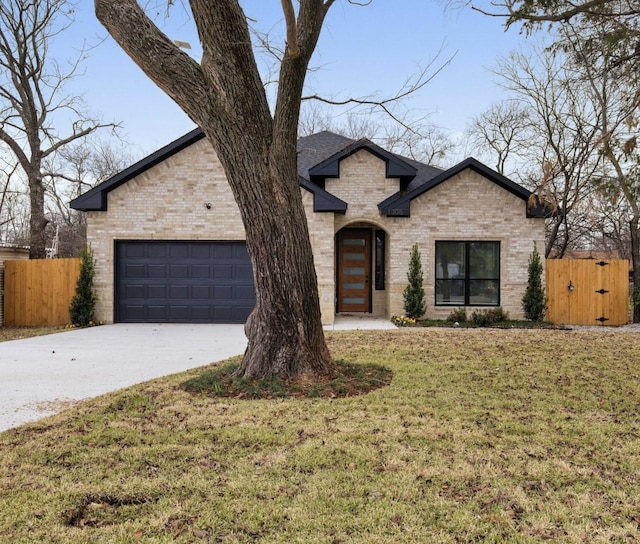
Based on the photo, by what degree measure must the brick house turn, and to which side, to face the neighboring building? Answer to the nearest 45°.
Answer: approximately 90° to its right

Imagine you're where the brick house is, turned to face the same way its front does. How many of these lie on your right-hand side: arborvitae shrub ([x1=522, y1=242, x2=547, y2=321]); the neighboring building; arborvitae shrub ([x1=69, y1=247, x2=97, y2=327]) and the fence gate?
2

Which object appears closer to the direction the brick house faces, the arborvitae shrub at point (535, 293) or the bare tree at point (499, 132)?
the arborvitae shrub

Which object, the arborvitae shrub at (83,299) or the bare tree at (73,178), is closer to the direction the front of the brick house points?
the arborvitae shrub

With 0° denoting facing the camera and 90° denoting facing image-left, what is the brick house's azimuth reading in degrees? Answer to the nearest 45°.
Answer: approximately 0°

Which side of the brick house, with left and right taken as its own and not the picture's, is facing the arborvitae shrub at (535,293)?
left

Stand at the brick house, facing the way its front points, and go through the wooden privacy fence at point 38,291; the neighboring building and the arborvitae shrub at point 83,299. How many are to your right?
3

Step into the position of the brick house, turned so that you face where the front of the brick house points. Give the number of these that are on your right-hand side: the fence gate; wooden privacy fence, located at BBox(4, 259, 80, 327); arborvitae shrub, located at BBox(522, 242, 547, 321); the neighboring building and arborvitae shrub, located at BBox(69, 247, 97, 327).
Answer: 3

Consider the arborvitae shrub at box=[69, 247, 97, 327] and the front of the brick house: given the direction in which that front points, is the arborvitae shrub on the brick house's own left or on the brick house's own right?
on the brick house's own right

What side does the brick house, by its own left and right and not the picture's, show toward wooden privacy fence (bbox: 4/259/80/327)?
right

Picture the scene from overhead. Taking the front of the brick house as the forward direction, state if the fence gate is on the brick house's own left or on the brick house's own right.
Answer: on the brick house's own left

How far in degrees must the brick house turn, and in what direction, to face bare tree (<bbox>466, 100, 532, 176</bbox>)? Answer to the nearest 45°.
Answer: approximately 135° to its left
